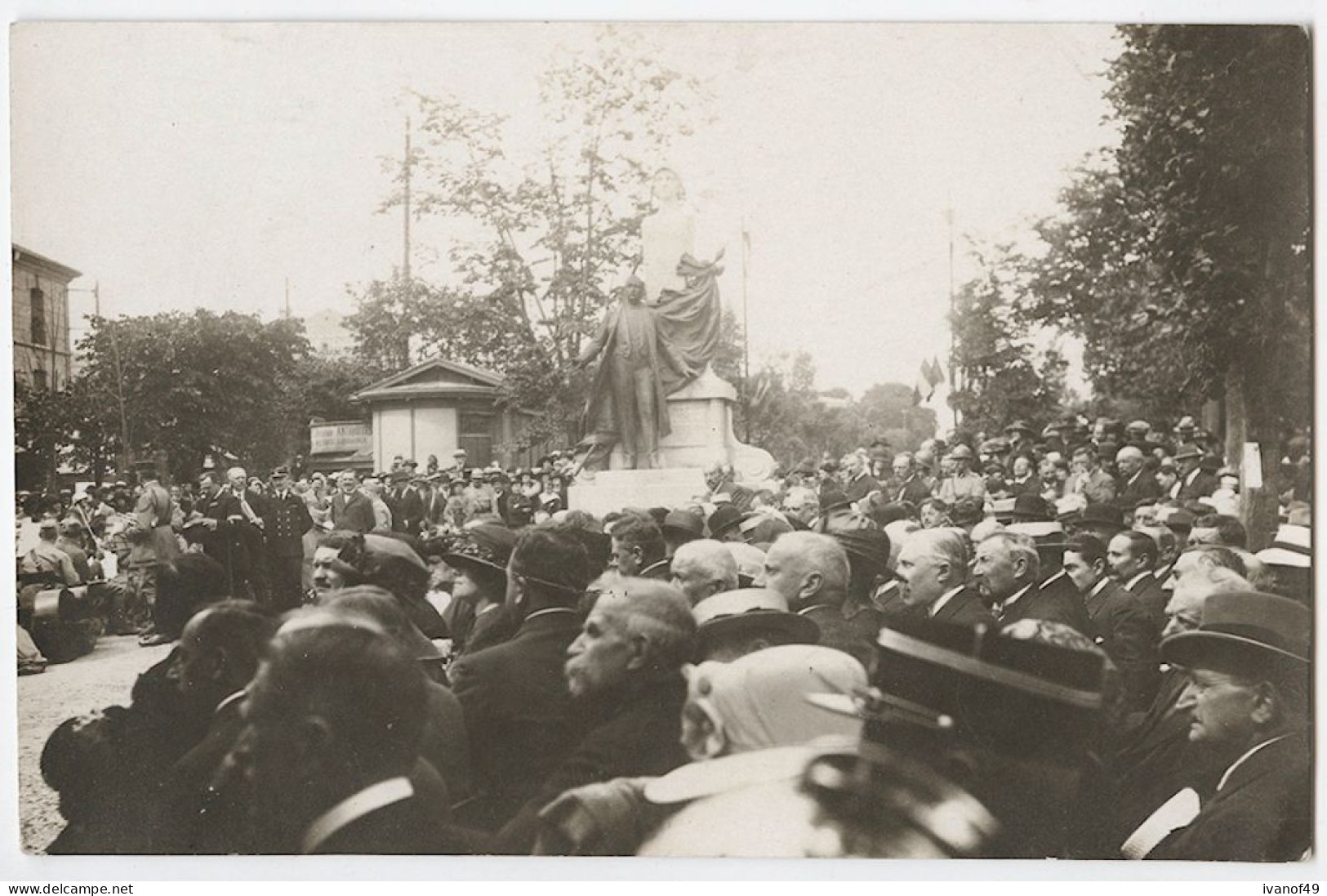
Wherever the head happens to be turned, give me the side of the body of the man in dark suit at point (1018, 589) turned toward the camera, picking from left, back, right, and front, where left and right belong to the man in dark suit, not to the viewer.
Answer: left

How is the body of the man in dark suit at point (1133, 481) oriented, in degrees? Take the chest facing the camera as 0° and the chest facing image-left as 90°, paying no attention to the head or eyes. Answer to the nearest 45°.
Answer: approximately 45°

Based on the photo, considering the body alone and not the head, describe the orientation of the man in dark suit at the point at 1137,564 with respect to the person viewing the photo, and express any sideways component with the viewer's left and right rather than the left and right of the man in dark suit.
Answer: facing to the left of the viewer

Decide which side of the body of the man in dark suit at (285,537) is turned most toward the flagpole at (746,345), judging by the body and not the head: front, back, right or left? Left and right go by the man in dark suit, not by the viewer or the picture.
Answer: left

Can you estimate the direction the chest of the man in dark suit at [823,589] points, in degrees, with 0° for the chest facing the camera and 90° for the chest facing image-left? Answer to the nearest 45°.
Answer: approximately 90°

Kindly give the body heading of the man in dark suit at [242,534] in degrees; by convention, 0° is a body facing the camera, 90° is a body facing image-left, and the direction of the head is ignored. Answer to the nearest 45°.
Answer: approximately 0°

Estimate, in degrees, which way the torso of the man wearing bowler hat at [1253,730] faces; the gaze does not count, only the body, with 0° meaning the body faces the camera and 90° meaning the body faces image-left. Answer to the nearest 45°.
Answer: approximately 90°
